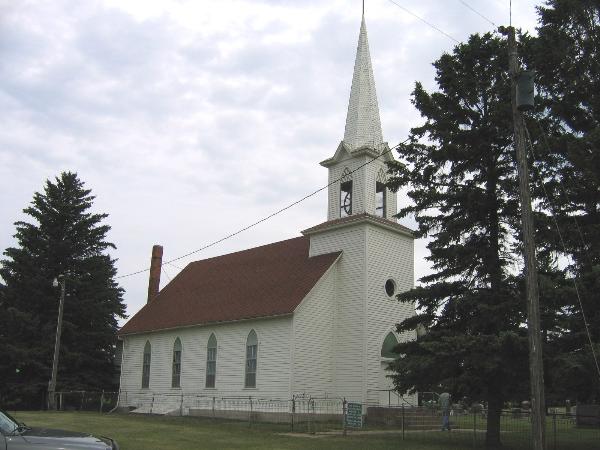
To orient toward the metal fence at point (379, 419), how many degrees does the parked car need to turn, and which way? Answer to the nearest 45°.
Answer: approximately 45° to its left

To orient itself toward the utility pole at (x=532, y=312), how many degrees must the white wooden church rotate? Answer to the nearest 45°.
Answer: approximately 45° to its right

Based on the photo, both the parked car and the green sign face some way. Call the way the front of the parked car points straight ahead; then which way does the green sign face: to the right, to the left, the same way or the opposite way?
to the right

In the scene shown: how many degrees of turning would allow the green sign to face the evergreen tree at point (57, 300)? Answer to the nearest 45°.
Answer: approximately 135° to its right

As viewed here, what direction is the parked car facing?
to the viewer's right

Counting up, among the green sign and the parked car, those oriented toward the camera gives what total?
1

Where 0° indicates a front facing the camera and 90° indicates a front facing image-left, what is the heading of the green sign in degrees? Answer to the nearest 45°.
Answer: approximately 0°

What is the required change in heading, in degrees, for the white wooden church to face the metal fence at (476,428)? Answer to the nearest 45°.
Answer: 0° — it already faces it
